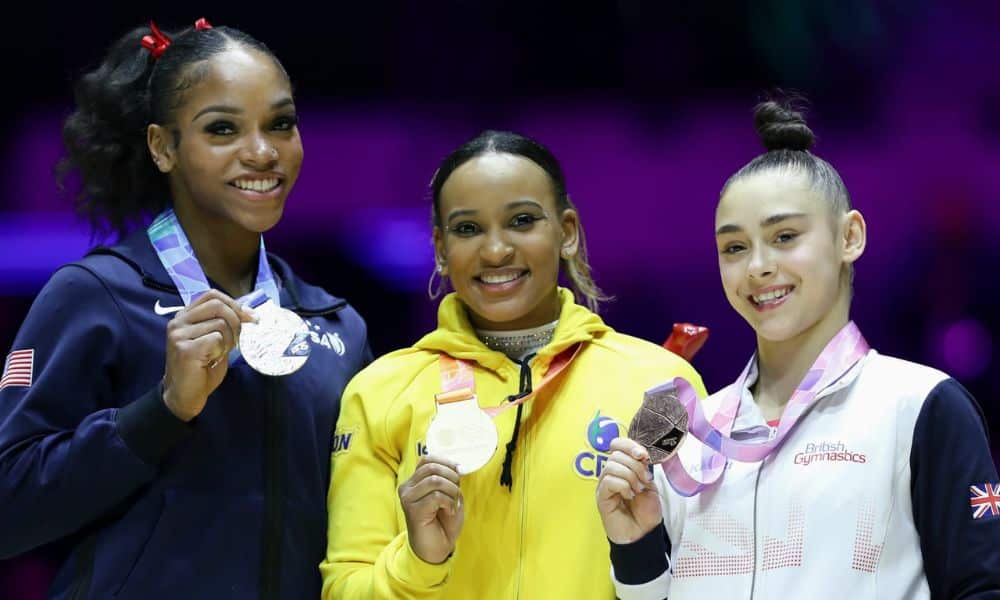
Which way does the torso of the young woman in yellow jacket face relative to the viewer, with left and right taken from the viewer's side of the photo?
facing the viewer

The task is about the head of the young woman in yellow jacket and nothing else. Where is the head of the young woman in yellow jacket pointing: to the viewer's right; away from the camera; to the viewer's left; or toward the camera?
toward the camera
